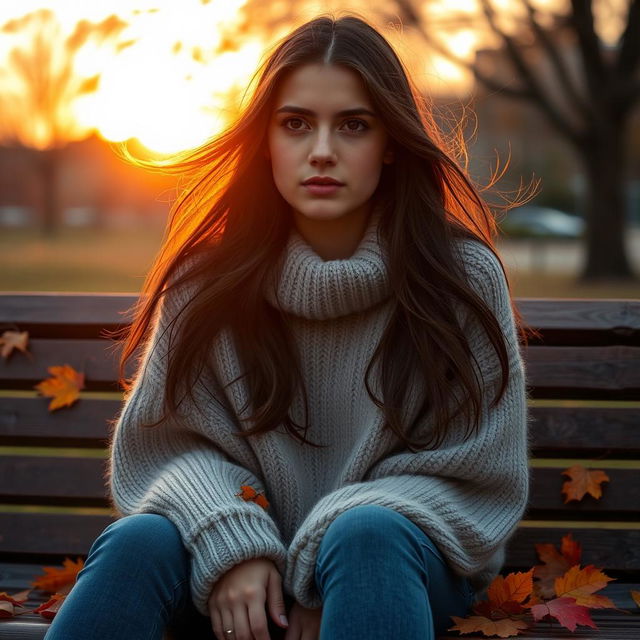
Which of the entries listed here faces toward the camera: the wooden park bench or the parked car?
the wooden park bench

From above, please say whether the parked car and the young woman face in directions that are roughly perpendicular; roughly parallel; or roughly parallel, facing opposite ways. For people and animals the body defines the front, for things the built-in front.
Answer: roughly perpendicular

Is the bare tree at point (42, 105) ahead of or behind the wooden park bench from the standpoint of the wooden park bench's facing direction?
behind

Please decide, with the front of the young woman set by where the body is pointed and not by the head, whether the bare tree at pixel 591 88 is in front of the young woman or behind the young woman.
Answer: behind

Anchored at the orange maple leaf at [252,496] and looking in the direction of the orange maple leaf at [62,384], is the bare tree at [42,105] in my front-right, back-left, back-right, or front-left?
front-right

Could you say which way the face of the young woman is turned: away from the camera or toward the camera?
toward the camera

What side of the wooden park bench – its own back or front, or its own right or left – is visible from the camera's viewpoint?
front

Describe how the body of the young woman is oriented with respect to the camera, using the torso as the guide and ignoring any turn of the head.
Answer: toward the camera

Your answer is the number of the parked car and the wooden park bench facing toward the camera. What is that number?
1

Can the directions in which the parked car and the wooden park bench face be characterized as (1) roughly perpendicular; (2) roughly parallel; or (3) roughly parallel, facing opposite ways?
roughly perpendicular
